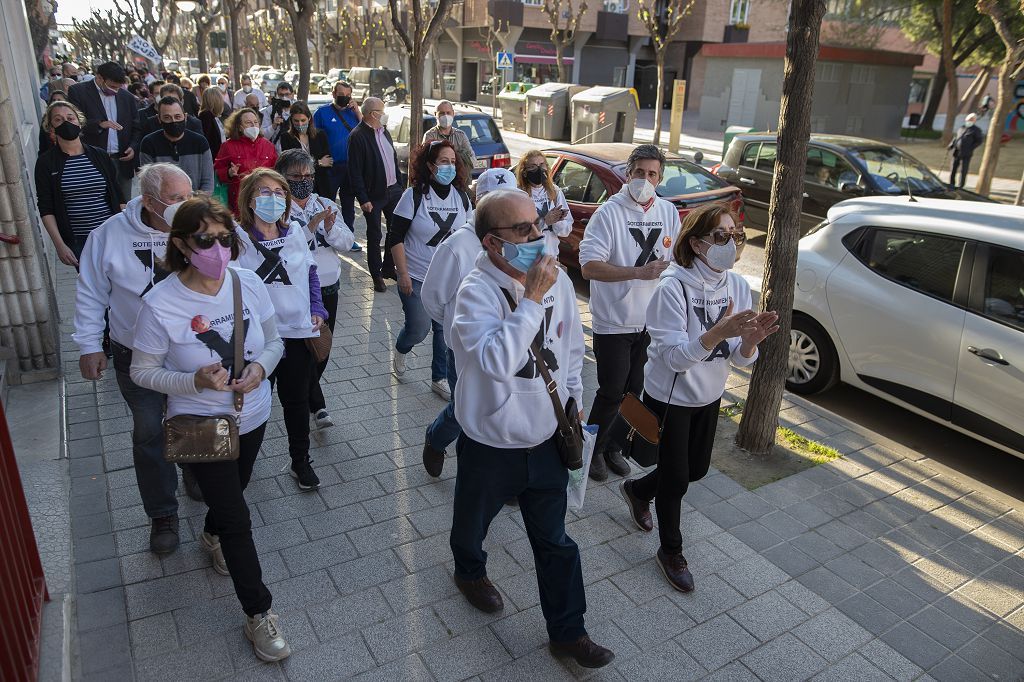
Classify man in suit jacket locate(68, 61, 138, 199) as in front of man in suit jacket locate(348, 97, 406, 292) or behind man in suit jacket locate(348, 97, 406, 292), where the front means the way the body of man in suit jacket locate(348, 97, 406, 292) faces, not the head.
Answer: behind

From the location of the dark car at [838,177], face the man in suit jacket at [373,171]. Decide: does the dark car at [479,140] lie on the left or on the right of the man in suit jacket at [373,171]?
right

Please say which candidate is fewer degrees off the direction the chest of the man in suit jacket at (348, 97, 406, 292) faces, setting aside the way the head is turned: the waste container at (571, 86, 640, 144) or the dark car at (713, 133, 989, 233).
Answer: the dark car

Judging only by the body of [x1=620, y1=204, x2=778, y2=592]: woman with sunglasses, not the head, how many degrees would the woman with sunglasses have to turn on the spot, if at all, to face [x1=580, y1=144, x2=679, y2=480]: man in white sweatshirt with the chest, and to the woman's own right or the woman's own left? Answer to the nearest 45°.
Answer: approximately 180°

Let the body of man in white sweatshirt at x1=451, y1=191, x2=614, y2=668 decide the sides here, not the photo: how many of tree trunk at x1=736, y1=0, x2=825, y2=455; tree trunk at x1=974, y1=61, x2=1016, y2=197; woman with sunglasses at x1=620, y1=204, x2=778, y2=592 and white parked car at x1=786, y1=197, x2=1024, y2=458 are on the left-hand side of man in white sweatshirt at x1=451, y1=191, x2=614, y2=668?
4

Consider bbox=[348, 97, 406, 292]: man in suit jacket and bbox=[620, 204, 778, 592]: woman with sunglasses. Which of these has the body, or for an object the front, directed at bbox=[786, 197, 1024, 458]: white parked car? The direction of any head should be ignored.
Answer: the man in suit jacket

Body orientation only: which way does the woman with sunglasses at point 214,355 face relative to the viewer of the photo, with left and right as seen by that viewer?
facing the viewer and to the right of the viewer

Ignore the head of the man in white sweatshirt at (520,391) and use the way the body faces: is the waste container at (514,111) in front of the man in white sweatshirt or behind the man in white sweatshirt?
behind

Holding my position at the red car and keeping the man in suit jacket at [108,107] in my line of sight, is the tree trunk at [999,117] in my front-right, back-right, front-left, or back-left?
back-right

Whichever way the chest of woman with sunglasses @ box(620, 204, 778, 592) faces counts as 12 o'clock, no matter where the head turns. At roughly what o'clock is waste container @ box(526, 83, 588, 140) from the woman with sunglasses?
The waste container is roughly at 7 o'clock from the woman with sunglasses.

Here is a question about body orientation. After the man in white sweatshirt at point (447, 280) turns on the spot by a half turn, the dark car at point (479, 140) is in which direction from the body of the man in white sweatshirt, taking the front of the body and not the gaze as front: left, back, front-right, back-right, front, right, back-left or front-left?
front-right
